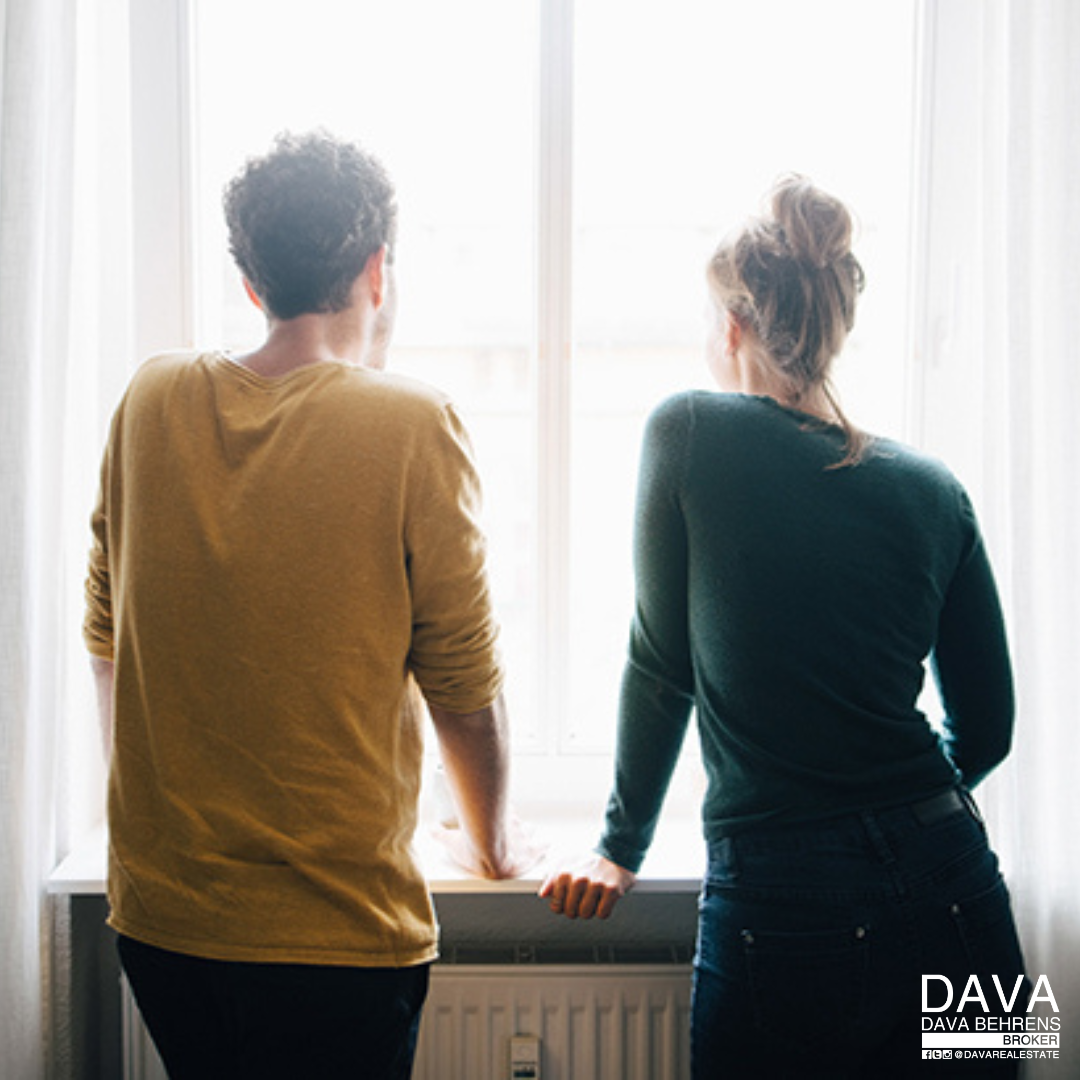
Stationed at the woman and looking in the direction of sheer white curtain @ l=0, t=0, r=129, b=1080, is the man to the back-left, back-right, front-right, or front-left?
front-left

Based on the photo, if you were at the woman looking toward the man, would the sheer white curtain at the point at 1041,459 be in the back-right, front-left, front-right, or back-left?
back-right

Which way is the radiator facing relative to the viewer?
toward the camera

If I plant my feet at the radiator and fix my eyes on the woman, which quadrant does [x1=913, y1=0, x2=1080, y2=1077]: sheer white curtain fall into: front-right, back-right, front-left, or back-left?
front-left

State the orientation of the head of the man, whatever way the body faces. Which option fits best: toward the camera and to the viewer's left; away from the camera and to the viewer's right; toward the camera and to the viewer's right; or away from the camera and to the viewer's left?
away from the camera and to the viewer's right

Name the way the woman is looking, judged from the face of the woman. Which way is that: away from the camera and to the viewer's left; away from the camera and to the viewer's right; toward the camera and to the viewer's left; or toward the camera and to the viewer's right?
away from the camera and to the viewer's left
